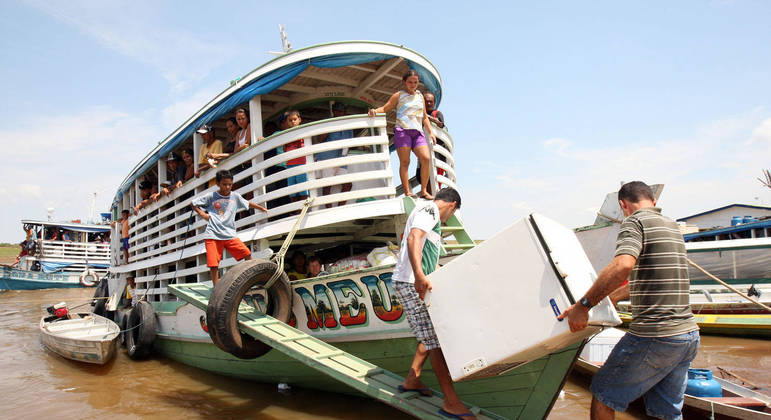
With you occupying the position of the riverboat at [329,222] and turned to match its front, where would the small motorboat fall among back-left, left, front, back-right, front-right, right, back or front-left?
back

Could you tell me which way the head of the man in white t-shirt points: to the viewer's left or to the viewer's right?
to the viewer's right

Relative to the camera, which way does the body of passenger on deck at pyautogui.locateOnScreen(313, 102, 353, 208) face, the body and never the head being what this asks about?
toward the camera

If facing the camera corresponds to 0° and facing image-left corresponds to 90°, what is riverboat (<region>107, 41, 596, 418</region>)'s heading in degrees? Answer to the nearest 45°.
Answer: approximately 315°

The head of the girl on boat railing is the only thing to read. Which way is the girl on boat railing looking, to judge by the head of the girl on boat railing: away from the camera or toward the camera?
toward the camera

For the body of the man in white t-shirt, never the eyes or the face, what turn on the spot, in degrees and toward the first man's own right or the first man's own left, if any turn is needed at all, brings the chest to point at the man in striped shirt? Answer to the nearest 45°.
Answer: approximately 45° to the first man's own right

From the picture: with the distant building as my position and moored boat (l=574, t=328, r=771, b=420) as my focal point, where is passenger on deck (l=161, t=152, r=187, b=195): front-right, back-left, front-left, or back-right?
front-right

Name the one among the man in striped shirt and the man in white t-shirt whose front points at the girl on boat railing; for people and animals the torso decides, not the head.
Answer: the man in striped shirt

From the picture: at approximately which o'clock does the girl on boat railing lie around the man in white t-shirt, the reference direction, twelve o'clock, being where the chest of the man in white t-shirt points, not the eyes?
The girl on boat railing is roughly at 9 o'clock from the man in white t-shirt.

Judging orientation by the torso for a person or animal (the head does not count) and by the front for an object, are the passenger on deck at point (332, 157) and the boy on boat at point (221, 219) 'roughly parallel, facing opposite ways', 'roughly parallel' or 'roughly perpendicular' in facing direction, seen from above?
roughly parallel

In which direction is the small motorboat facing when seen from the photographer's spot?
facing the viewer and to the right of the viewer

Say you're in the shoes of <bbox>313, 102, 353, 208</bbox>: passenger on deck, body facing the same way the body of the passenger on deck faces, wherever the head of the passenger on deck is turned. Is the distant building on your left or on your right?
on your left

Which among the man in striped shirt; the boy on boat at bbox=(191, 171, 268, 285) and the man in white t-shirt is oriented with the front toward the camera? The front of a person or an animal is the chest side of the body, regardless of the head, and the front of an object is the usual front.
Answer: the boy on boat

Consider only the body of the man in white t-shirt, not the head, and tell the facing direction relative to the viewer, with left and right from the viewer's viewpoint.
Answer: facing to the right of the viewer

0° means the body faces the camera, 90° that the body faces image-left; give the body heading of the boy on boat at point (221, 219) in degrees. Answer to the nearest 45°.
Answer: approximately 0°

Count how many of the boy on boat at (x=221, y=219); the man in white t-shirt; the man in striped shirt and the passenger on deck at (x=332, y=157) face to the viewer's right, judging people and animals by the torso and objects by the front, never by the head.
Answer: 1

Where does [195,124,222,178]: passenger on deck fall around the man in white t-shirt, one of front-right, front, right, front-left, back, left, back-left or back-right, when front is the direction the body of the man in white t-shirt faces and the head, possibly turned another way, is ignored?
back-left

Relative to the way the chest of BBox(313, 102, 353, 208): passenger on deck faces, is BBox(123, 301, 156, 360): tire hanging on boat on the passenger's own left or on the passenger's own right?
on the passenger's own right

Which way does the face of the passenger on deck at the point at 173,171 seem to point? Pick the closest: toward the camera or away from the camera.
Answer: toward the camera

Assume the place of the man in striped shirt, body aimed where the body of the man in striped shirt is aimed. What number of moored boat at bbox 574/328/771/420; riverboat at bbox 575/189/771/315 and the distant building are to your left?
0
